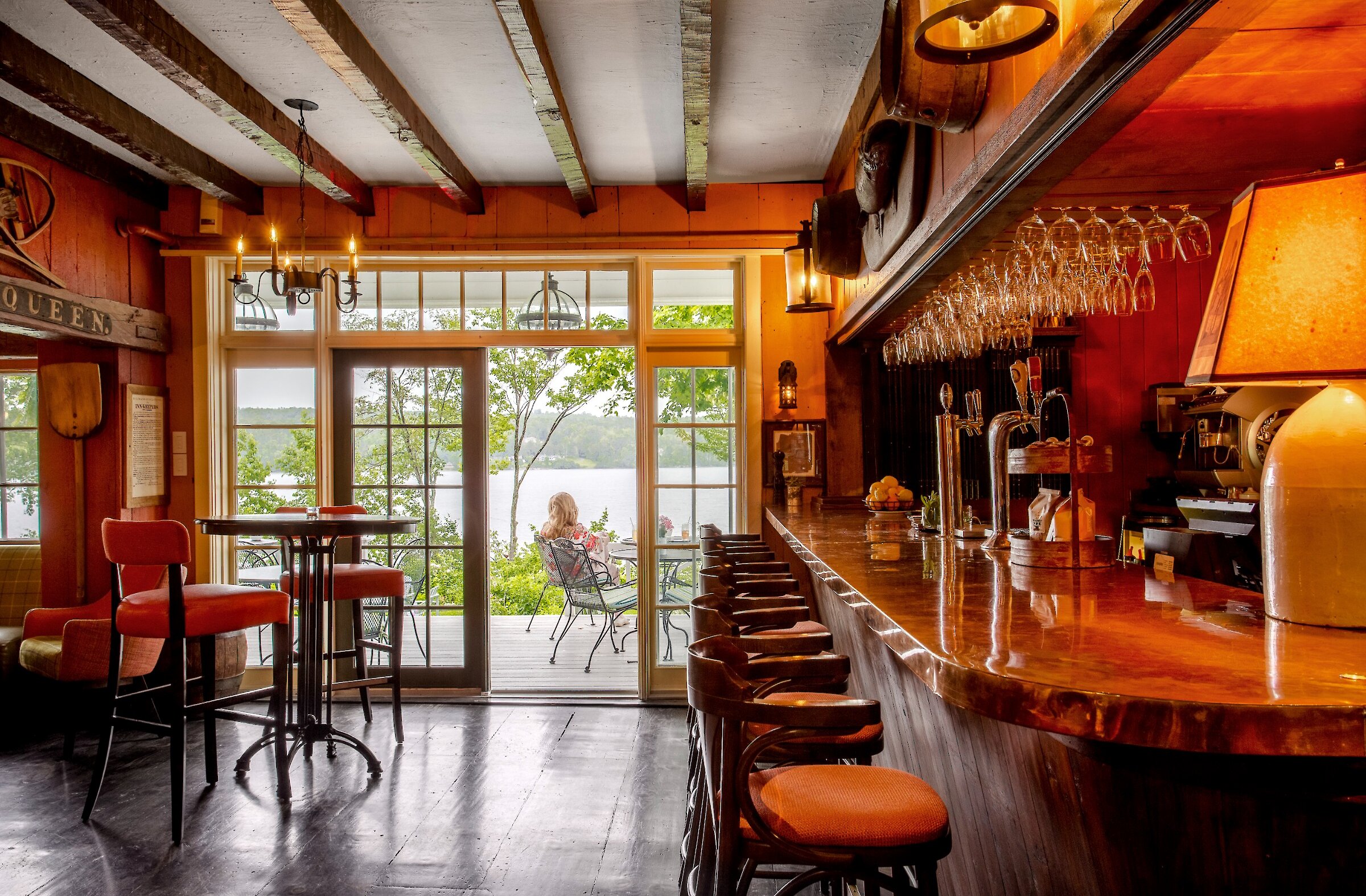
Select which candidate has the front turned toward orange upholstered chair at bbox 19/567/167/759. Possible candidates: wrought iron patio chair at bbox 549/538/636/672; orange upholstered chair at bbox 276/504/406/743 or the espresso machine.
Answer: the espresso machine

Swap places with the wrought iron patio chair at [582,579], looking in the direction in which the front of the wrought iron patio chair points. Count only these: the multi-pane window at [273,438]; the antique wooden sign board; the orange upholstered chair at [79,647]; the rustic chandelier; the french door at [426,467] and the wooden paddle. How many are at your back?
6

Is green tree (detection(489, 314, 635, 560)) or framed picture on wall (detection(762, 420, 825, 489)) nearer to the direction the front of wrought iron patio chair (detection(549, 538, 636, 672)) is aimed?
the green tree

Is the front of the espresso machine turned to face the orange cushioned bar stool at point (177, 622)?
yes

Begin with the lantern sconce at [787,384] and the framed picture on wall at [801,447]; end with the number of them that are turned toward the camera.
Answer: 2
